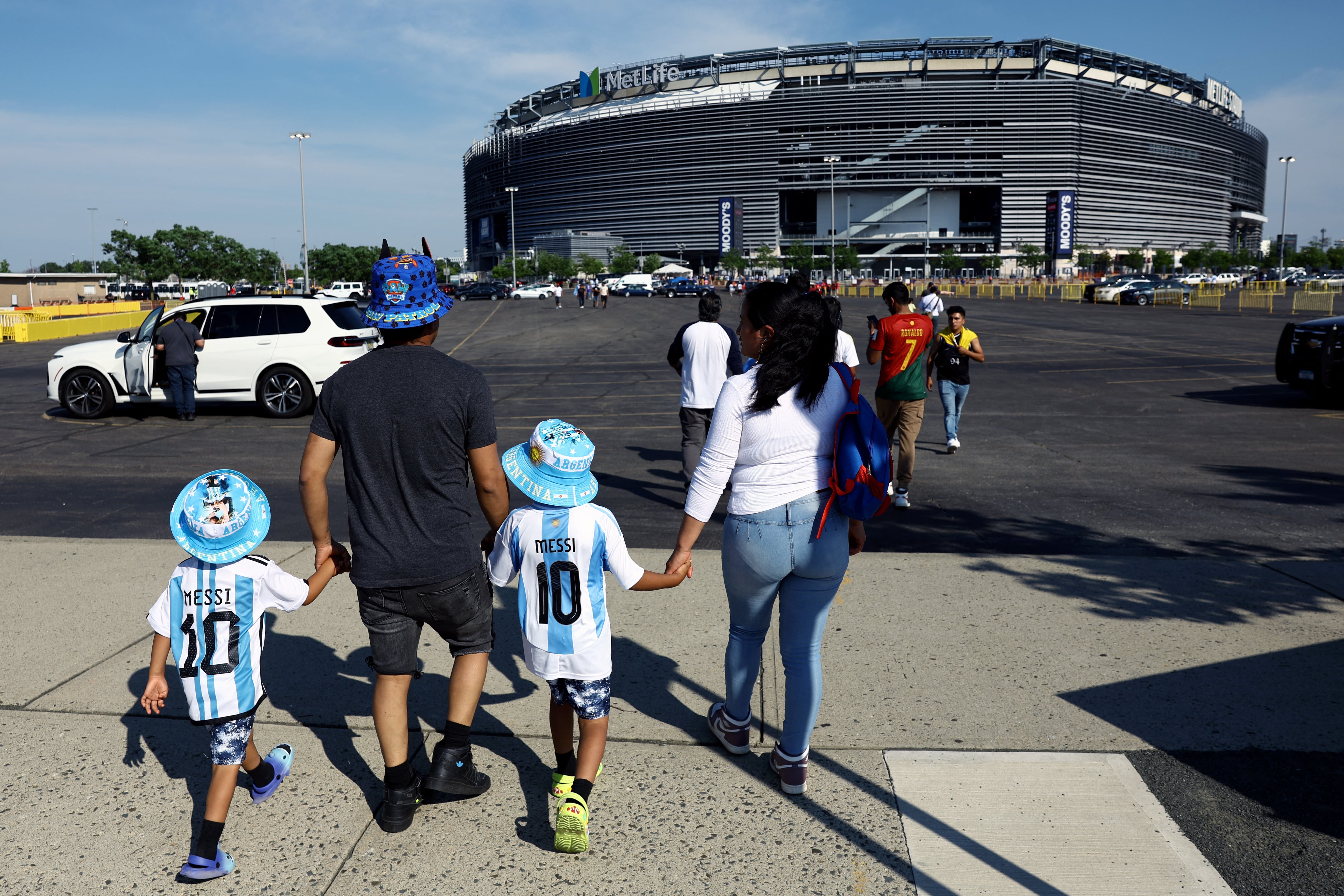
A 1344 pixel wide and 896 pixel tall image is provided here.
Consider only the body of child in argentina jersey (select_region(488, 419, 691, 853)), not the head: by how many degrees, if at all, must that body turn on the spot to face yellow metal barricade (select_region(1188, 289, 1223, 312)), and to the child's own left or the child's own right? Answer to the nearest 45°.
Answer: approximately 45° to the child's own right

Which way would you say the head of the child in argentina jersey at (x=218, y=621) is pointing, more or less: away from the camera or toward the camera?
away from the camera

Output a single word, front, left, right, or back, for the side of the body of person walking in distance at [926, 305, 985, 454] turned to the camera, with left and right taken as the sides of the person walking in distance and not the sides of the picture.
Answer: front

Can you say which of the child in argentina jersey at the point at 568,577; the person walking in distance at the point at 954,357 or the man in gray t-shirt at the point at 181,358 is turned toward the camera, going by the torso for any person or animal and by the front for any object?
the person walking in distance

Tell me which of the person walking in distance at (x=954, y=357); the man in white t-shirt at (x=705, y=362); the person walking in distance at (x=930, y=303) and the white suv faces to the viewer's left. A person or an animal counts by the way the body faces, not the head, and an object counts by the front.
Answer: the white suv

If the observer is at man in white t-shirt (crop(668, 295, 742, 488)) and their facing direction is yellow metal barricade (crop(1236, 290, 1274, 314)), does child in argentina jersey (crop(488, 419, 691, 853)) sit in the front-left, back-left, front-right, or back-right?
back-right

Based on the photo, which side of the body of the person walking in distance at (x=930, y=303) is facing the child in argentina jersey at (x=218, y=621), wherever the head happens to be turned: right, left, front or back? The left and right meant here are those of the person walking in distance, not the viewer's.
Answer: back

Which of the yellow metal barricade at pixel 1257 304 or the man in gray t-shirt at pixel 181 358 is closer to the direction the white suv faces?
the man in gray t-shirt

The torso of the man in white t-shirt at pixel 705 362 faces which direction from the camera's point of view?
away from the camera

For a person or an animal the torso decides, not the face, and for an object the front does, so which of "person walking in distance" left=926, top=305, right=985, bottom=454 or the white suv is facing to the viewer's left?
the white suv

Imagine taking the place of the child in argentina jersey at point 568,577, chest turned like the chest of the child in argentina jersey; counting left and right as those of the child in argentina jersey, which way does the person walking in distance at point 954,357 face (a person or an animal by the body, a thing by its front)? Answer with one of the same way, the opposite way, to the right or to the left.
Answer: the opposite way

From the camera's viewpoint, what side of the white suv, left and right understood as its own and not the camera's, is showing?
left

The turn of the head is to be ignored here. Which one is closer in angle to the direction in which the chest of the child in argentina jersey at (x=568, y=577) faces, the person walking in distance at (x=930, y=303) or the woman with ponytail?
the person walking in distance

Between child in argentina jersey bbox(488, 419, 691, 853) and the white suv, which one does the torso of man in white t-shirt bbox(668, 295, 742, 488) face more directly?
the white suv
